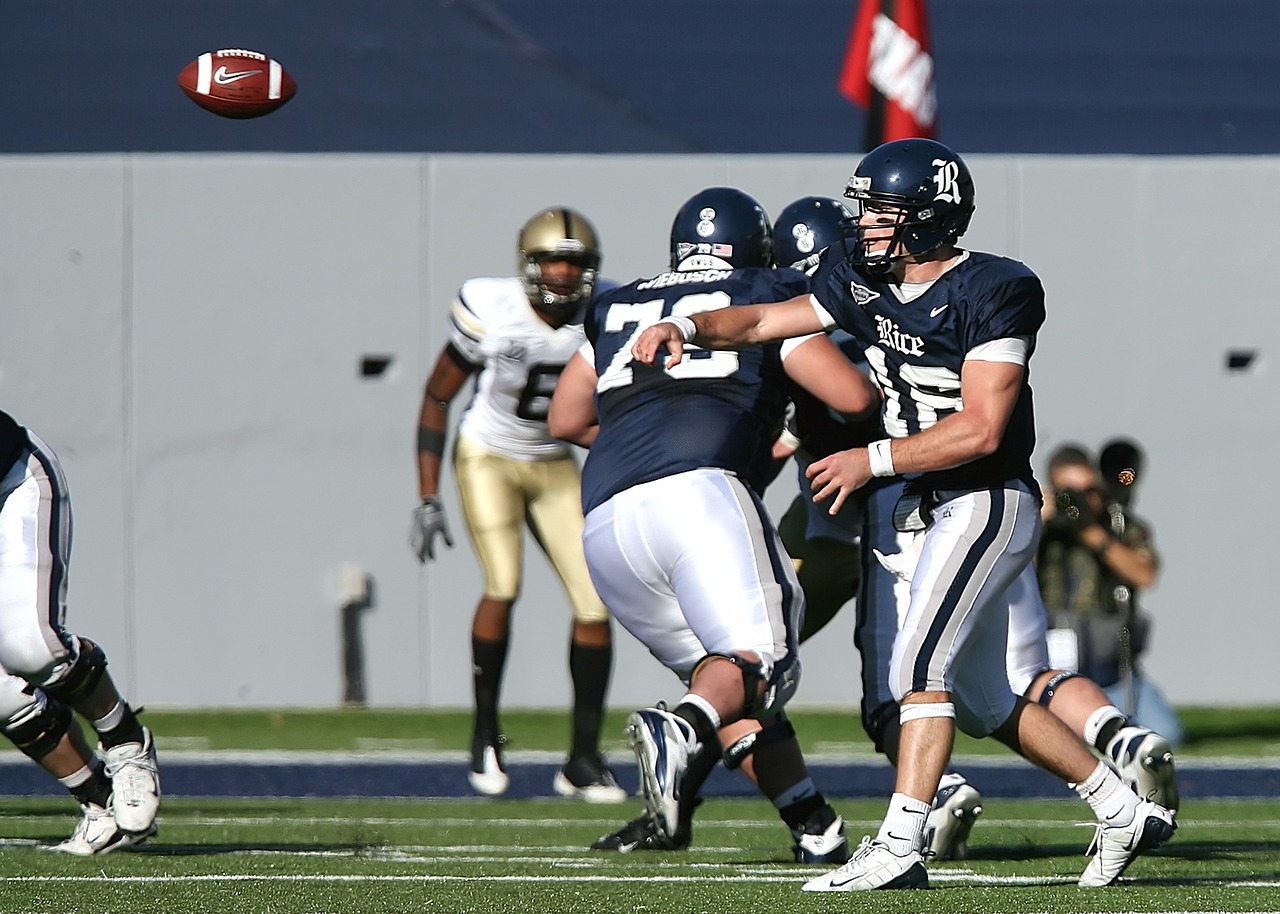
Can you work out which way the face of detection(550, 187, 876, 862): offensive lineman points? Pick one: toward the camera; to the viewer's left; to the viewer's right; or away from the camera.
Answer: away from the camera

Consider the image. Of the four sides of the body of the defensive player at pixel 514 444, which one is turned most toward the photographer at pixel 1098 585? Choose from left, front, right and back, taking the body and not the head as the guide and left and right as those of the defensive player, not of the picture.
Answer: left

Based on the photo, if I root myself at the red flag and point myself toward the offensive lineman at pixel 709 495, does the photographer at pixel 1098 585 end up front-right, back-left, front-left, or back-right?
front-left

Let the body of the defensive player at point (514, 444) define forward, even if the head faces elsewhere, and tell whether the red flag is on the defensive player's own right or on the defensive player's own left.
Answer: on the defensive player's own left

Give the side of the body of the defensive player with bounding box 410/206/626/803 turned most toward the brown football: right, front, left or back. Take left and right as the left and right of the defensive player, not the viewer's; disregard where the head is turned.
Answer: front

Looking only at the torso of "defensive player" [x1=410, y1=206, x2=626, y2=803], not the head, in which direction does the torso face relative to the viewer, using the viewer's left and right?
facing the viewer and to the right of the viewer
